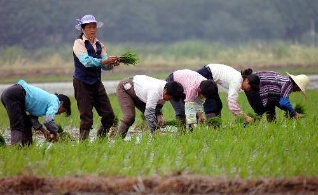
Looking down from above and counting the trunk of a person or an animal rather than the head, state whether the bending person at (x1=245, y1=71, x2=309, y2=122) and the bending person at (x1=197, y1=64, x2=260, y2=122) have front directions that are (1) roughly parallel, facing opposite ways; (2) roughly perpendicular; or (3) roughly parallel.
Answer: roughly parallel

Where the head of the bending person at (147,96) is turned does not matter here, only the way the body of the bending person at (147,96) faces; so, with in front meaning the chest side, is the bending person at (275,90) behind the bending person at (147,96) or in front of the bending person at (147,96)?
in front

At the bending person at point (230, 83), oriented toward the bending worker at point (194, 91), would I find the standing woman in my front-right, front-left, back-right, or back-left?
front-right

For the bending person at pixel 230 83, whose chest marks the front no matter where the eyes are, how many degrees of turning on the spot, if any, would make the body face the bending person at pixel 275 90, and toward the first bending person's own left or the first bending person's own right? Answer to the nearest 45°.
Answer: approximately 45° to the first bending person's own left

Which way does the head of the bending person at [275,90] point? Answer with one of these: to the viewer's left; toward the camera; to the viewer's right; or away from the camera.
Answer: to the viewer's right

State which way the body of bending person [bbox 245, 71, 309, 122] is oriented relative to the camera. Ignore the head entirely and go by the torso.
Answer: to the viewer's right

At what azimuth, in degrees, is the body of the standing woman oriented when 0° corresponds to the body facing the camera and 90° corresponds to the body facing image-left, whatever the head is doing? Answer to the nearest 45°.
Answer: approximately 315°

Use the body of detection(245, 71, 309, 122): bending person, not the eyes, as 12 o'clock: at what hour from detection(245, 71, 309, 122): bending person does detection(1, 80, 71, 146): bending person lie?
detection(1, 80, 71, 146): bending person is roughly at 5 o'clock from detection(245, 71, 309, 122): bending person.

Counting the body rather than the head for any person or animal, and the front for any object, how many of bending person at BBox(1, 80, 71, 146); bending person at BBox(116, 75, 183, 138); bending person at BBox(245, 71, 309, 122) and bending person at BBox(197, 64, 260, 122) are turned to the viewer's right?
4

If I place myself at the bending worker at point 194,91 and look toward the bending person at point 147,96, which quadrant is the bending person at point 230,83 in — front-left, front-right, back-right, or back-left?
back-right
